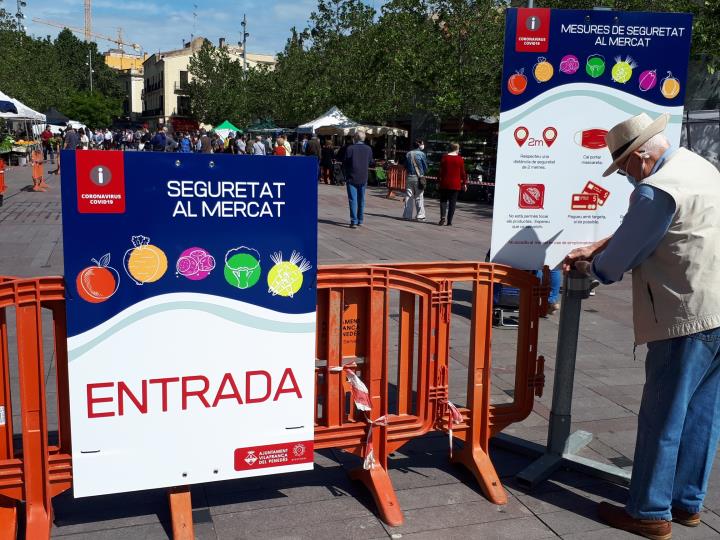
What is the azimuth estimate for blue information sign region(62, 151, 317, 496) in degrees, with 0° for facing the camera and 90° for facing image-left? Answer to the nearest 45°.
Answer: approximately 0°

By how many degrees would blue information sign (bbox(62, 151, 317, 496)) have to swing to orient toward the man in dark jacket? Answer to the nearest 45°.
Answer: approximately 180°

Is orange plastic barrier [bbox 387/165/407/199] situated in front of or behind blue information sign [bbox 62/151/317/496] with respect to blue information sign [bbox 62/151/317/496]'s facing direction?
behind
